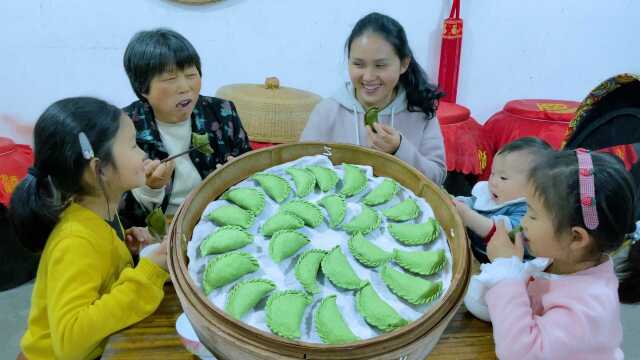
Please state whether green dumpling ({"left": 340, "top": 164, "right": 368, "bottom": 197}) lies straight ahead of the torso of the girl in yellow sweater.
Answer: yes

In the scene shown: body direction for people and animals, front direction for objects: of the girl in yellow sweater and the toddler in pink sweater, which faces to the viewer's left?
the toddler in pink sweater

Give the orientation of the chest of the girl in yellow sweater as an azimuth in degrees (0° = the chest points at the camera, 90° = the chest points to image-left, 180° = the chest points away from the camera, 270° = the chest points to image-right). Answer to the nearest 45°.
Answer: approximately 270°

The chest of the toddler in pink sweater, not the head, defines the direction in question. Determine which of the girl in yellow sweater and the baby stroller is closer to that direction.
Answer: the girl in yellow sweater

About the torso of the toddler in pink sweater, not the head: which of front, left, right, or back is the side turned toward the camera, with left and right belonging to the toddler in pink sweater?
left

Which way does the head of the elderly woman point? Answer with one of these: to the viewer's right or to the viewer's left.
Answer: to the viewer's right

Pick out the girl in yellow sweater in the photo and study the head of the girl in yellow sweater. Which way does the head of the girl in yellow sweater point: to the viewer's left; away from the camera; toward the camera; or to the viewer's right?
to the viewer's right

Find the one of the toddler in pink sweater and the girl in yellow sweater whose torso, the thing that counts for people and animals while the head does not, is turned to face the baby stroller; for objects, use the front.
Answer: the girl in yellow sweater
